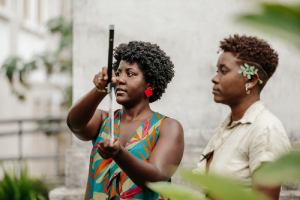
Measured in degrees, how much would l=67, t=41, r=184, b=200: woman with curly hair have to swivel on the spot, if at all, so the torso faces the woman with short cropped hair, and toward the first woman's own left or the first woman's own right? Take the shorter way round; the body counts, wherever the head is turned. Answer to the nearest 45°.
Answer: approximately 90° to the first woman's own left

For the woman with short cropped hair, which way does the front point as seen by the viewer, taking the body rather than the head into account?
to the viewer's left

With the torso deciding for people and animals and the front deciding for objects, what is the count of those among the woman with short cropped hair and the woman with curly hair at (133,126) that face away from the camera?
0

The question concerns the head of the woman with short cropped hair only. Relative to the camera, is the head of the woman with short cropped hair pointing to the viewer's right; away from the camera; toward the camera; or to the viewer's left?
to the viewer's left

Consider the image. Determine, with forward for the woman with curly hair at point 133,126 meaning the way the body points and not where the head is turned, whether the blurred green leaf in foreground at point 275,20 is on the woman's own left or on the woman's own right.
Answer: on the woman's own left

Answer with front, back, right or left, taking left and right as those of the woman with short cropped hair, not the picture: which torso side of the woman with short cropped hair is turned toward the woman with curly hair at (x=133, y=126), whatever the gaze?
front

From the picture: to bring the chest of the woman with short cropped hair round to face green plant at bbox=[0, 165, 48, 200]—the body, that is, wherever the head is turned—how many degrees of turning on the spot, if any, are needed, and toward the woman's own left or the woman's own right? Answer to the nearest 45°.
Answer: approximately 45° to the woman's own right

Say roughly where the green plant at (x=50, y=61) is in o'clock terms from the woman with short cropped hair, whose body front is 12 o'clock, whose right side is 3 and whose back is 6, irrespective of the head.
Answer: The green plant is roughly at 2 o'clock from the woman with short cropped hair.
